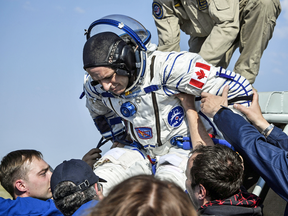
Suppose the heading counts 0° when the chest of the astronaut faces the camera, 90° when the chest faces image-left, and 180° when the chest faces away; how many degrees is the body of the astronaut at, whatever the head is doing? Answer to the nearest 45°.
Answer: approximately 45°

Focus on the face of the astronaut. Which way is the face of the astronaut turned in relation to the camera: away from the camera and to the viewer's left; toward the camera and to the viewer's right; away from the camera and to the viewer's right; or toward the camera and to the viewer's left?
toward the camera and to the viewer's left
